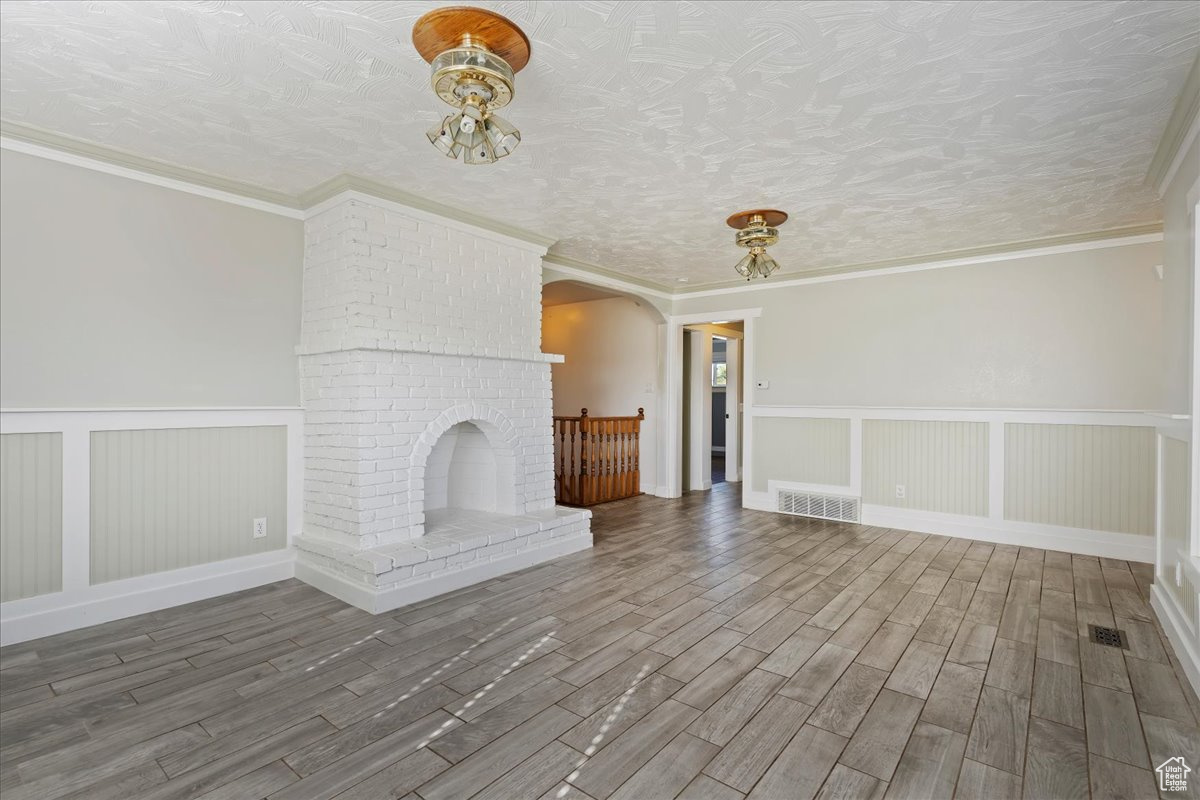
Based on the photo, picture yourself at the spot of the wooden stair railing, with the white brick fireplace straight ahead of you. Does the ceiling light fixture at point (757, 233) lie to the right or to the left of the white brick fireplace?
left

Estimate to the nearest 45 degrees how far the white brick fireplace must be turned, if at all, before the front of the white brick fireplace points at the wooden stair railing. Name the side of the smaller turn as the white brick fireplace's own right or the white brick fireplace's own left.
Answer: approximately 90° to the white brick fireplace's own left

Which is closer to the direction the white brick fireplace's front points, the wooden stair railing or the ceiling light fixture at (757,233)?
the ceiling light fixture

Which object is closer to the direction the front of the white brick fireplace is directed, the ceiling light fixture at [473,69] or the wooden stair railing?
the ceiling light fixture

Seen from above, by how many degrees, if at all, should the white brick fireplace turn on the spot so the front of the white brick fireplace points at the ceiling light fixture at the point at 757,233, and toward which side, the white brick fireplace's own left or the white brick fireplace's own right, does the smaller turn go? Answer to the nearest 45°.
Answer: approximately 45° to the white brick fireplace's own left

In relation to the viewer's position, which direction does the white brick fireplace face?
facing the viewer and to the right of the viewer

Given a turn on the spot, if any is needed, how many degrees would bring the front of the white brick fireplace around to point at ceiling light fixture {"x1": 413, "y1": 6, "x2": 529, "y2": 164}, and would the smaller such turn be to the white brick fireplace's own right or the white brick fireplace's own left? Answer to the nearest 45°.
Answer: approximately 45° to the white brick fireplace's own right
